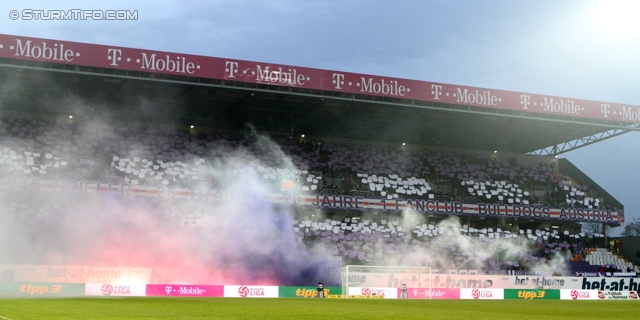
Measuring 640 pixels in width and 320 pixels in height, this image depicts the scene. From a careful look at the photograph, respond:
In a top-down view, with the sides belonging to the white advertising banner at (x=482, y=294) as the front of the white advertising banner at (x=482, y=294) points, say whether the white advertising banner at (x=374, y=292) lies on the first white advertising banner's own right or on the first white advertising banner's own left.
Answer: on the first white advertising banner's own right

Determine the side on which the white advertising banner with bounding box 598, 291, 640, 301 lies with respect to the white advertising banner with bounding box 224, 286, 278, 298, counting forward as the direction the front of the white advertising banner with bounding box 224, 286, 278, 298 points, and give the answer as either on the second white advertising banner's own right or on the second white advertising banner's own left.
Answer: on the second white advertising banner's own left

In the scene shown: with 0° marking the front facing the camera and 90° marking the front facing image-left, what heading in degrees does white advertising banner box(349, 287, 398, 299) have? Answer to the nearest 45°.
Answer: approximately 0°

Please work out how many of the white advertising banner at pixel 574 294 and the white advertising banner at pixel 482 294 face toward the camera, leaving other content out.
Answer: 2

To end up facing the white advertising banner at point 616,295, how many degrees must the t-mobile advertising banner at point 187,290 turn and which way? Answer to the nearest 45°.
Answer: approximately 90° to its left

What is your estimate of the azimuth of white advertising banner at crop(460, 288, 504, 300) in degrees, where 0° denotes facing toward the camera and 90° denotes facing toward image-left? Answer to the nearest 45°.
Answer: approximately 0°
